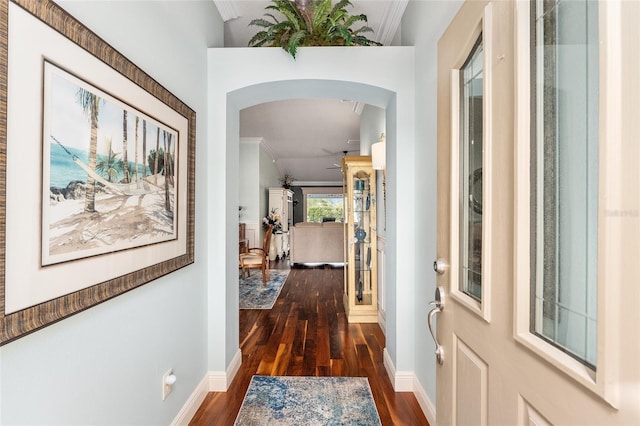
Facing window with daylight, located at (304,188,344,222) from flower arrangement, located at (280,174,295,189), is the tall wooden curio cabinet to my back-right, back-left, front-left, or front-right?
back-right

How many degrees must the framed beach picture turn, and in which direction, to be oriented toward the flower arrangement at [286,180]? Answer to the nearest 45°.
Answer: approximately 90° to its left

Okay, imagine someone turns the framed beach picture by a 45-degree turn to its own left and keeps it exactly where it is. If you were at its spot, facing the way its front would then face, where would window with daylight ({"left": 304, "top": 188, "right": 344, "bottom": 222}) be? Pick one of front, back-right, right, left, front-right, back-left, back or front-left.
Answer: front-left

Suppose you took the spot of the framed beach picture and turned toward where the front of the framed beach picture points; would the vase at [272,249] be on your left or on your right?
on your left

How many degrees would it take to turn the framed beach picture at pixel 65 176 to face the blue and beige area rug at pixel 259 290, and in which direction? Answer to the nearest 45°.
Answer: approximately 90° to its left

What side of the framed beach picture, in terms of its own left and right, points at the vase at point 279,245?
left

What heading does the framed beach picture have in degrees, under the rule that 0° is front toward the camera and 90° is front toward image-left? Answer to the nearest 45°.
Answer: approximately 315°

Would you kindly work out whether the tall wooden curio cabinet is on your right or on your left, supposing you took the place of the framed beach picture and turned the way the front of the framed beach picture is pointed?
on your left
